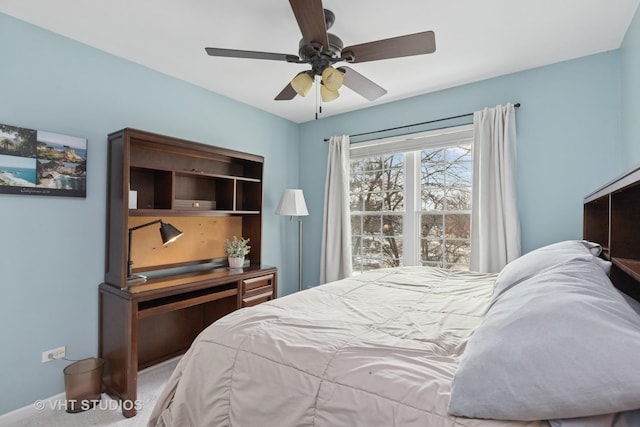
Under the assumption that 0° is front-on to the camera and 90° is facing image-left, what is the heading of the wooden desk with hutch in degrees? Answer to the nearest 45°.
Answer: approximately 315°

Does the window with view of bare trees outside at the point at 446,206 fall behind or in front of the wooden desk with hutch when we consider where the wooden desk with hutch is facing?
in front

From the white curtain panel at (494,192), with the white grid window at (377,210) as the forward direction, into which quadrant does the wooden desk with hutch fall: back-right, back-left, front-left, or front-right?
front-left

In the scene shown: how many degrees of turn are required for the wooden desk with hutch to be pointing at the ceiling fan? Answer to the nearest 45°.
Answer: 0° — it already faces it

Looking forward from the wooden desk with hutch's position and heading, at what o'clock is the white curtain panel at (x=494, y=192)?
The white curtain panel is roughly at 11 o'clock from the wooden desk with hutch.

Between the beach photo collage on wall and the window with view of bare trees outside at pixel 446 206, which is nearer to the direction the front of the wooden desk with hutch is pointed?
the window with view of bare trees outside

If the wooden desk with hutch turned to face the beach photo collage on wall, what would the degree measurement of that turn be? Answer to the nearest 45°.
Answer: approximately 90° to its right

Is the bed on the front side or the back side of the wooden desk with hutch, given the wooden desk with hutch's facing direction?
on the front side

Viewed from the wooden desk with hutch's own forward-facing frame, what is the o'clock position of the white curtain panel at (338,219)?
The white curtain panel is roughly at 10 o'clock from the wooden desk with hutch.
